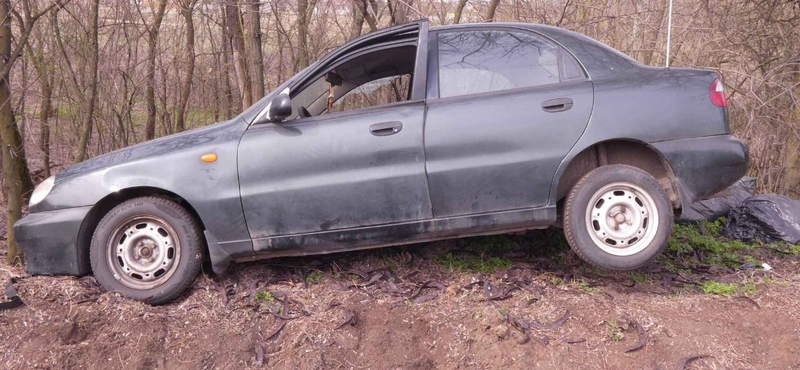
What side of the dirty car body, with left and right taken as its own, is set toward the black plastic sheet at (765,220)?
back

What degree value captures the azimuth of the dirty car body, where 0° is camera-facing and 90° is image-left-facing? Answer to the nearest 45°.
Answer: approximately 90°

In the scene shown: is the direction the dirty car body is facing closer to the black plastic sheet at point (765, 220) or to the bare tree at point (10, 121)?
the bare tree

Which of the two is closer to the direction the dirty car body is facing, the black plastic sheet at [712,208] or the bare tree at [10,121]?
the bare tree

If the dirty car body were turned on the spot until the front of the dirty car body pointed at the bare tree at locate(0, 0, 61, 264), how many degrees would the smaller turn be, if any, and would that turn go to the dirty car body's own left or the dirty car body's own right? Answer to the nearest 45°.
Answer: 0° — it already faces it

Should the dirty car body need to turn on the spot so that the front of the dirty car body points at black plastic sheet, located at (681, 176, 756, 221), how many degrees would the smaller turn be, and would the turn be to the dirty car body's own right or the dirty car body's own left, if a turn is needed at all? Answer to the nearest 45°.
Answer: approximately 135° to the dirty car body's own right
